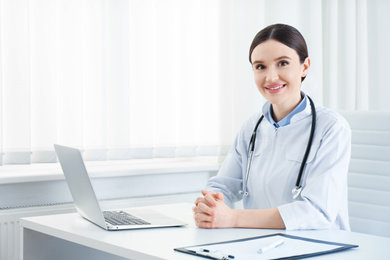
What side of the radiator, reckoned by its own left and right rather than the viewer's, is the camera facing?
front

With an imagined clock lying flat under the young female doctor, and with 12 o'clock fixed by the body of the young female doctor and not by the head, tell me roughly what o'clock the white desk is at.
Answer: The white desk is roughly at 12 o'clock from the young female doctor.

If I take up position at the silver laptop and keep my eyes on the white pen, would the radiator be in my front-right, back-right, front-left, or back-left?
back-left

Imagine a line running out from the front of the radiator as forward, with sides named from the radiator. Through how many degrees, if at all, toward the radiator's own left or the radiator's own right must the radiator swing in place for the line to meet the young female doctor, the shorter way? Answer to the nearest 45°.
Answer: approximately 45° to the radiator's own left

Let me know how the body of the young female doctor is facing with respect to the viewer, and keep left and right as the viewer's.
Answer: facing the viewer and to the left of the viewer

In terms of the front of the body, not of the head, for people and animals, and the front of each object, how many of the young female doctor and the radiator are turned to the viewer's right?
0

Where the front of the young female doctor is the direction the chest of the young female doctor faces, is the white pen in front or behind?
in front
